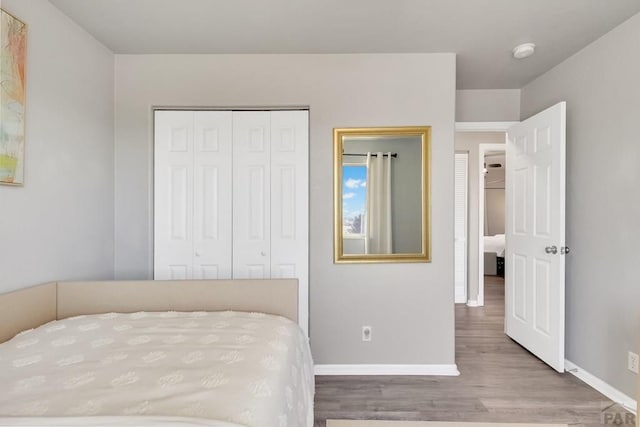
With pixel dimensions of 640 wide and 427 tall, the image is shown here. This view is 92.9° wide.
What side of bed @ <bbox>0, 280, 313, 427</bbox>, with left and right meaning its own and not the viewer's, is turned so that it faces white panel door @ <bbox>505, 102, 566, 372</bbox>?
left

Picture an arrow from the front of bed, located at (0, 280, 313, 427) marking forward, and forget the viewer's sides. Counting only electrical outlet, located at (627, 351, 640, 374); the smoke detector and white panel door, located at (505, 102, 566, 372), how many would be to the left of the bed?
3

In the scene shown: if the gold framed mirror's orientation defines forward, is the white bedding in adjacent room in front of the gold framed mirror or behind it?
behind

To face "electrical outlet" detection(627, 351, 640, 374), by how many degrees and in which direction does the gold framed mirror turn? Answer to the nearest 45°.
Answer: approximately 90° to its left

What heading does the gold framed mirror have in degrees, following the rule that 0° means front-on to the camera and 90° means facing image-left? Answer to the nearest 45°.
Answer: approximately 0°

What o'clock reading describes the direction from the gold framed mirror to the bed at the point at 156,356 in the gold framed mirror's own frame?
The bed is roughly at 1 o'clock from the gold framed mirror.

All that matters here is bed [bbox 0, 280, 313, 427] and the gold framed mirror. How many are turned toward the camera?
2

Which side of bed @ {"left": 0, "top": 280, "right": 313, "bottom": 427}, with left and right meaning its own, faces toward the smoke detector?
left

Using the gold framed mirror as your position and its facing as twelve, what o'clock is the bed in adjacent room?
The bed in adjacent room is roughly at 7 o'clock from the gold framed mirror.
